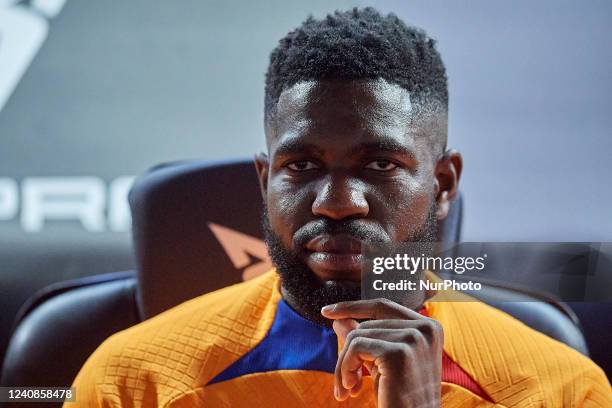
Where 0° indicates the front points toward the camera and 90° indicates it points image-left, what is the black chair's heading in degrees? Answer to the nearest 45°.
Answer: approximately 0°

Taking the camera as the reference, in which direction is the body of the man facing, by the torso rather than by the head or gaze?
toward the camera

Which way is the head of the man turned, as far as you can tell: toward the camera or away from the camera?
toward the camera
